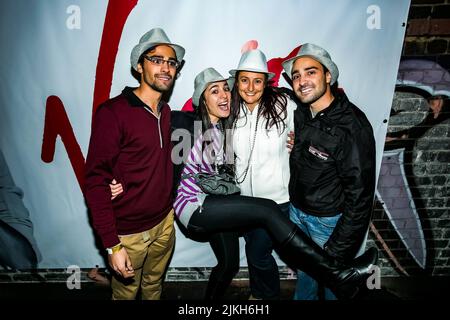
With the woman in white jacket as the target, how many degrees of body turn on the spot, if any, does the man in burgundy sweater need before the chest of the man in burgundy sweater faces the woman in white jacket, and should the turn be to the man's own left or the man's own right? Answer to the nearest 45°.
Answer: approximately 45° to the man's own left

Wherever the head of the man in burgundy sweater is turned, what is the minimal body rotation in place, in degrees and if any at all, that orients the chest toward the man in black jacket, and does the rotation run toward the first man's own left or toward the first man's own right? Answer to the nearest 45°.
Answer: approximately 45° to the first man's own left

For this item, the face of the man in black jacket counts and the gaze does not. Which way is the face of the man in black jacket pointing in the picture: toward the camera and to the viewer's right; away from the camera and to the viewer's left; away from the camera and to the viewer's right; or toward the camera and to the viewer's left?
toward the camera and to the viewer's left

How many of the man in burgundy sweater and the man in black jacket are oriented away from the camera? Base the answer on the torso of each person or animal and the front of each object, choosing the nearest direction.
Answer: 0
